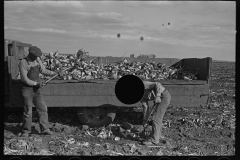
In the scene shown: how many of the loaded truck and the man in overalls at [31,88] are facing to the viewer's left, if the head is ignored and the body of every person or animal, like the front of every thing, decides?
1

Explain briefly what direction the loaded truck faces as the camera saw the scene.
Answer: facing to the left of the viewer

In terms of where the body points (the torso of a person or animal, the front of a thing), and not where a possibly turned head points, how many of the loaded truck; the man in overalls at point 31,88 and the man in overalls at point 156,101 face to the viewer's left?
2

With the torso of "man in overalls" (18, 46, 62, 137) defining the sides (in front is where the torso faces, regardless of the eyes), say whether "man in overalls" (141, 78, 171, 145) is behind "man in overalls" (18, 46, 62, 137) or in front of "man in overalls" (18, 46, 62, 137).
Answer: in front

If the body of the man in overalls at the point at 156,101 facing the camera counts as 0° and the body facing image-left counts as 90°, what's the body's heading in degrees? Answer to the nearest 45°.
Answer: approximately 90°

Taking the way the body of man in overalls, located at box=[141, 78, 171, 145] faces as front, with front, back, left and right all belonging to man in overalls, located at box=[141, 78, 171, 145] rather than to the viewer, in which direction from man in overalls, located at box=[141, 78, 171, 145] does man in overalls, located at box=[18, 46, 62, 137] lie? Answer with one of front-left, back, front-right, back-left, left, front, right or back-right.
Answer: front

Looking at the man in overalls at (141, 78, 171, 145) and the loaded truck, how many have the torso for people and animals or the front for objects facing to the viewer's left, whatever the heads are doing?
2

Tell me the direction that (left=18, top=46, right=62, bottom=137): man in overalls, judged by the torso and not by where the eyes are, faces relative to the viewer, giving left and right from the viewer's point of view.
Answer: facing the viewer and to the right of the viewer
